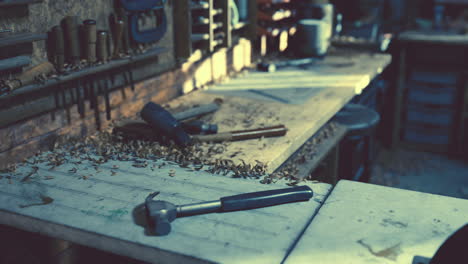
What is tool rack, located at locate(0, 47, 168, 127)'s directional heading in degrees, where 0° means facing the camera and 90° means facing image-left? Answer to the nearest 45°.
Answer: approximately 315°

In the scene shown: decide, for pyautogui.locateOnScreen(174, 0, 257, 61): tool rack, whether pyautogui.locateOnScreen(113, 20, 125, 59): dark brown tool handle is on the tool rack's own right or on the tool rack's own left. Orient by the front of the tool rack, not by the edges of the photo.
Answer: on the tool rack's own right

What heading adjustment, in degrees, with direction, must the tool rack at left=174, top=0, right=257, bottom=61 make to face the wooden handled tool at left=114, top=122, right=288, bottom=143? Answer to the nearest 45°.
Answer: approximately 45° to its right

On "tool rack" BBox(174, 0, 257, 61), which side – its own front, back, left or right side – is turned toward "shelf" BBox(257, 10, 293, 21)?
left

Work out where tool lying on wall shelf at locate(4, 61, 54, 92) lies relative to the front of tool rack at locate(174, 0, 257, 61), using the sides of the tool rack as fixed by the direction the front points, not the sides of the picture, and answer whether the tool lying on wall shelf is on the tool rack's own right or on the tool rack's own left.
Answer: on the tool rack's own right

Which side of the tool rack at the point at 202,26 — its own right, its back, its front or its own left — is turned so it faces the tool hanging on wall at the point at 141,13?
right

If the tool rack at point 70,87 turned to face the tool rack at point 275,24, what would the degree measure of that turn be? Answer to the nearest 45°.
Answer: approximately 90° to its left

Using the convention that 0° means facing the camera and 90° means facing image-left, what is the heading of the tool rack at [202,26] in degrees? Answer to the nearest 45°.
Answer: approximately 315°
